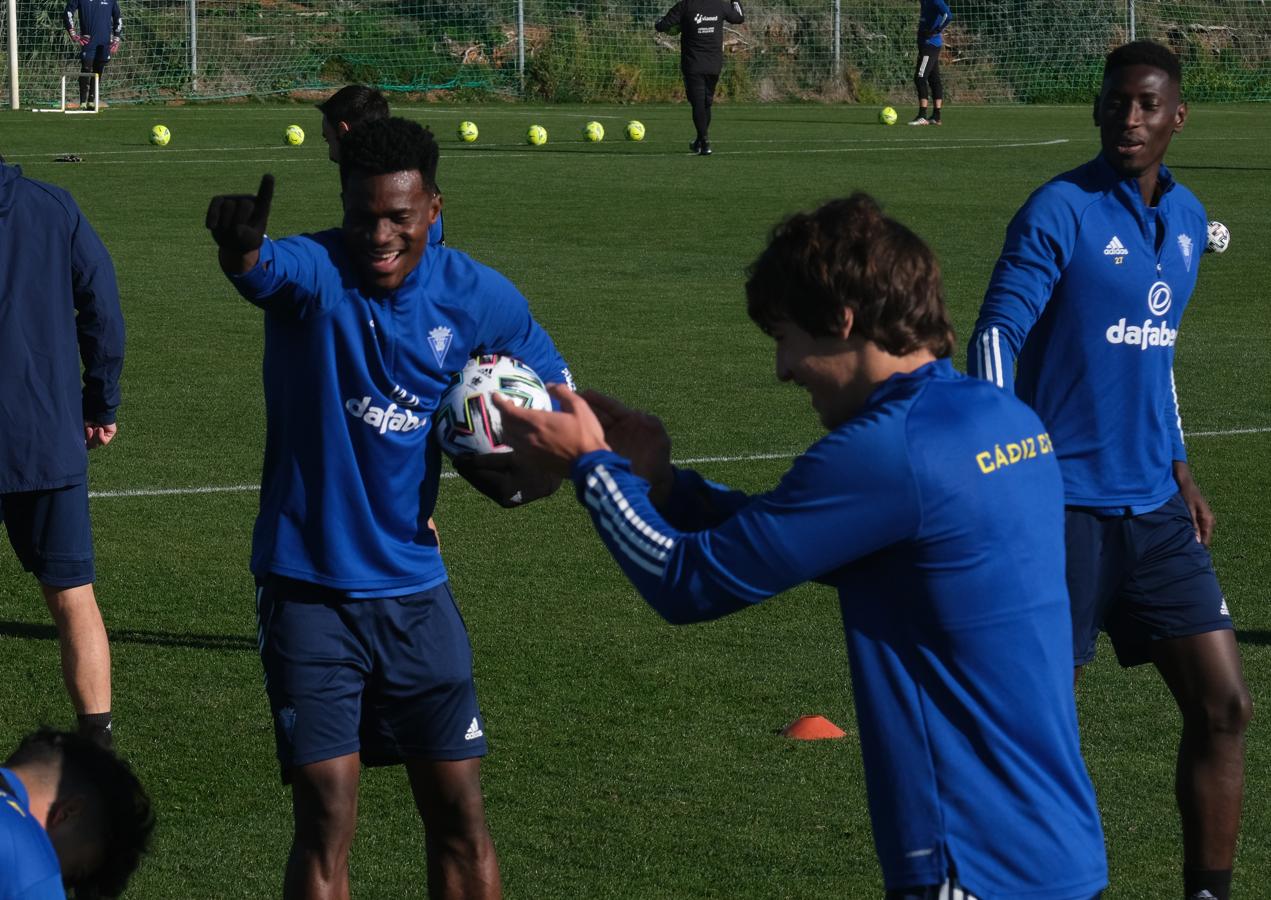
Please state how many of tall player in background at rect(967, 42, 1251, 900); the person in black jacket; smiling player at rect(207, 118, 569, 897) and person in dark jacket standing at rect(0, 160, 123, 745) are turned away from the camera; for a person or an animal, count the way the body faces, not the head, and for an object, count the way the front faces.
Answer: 2

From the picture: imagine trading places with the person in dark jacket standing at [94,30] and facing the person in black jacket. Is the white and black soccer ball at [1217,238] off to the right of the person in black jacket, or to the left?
right

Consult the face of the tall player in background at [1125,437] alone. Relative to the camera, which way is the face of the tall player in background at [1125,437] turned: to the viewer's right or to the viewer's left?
to the viewer's left

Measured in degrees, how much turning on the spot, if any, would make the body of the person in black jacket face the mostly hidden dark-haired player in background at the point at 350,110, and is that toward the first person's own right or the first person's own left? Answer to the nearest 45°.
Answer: approximately 180°

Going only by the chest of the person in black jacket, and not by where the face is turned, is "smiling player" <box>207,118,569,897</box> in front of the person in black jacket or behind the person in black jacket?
behind

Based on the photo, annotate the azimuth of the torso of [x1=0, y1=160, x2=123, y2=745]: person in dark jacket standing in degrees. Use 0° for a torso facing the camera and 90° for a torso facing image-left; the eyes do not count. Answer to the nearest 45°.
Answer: approximately 180°

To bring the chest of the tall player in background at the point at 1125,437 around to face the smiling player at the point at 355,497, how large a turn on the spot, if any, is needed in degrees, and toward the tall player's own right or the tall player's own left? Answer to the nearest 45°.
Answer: approximately 90° to the tall player's own right

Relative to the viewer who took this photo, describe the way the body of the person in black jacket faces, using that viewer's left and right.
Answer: facing away from the viewer
